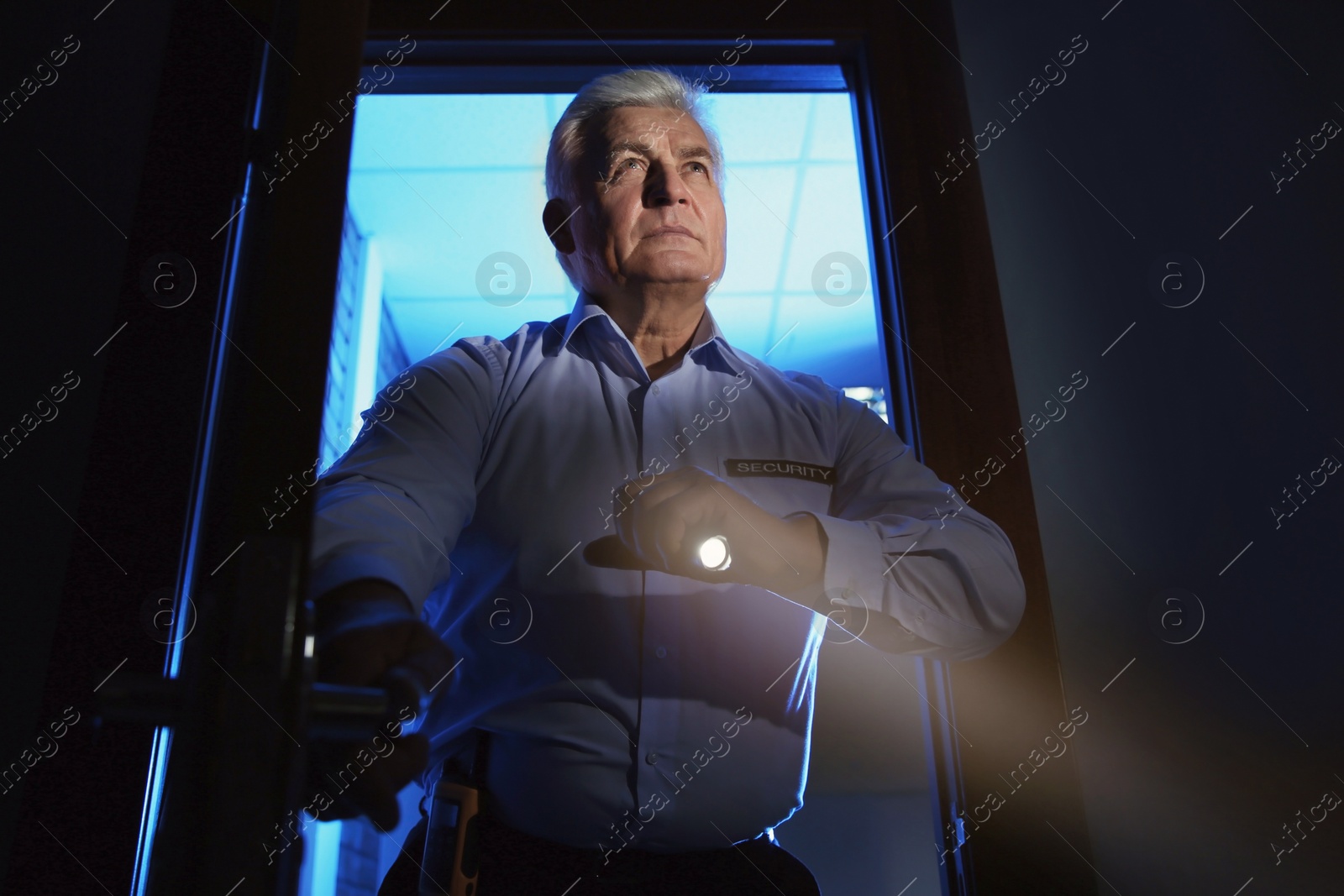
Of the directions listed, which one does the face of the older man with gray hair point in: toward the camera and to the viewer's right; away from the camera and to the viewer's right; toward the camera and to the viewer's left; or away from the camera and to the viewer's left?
toward the camera and to the viewer's right

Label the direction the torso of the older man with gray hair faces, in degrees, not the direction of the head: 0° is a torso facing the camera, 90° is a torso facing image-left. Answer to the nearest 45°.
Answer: approximately 0°
